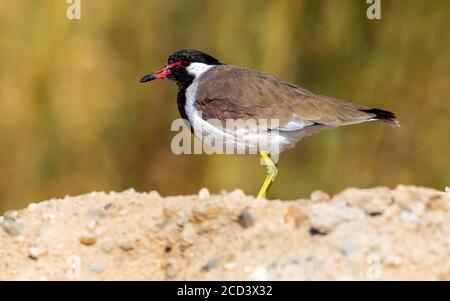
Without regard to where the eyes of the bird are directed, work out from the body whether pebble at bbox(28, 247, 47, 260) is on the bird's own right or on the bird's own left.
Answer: on the bird's own left

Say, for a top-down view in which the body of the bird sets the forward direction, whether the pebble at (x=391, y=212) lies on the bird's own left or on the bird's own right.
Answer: on the bird's own left

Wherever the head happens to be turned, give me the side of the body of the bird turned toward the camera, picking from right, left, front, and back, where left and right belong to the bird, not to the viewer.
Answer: left

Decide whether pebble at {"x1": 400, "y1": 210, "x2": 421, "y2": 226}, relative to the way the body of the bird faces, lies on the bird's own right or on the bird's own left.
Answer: on the bird's own left

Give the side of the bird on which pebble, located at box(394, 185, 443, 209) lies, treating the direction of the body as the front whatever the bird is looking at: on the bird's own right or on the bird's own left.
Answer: on the bird's own left

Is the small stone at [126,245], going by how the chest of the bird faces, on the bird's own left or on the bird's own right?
on the bird's own left

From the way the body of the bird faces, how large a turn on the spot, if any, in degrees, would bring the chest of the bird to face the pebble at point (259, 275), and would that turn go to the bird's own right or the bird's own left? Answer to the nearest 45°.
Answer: approximately 90° to the bird's own left

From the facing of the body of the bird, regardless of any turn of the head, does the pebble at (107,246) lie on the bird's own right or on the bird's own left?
on the bird's own left

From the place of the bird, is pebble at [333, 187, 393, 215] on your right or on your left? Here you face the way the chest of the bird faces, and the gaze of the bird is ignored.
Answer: on your left

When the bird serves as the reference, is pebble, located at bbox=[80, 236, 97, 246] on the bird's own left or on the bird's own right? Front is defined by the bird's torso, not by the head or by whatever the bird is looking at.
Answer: on the bird's own left

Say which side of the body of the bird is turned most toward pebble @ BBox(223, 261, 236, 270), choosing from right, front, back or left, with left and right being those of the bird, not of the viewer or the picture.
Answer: left

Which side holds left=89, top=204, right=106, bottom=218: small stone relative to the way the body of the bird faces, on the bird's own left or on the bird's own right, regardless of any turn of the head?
on the bird's own left
